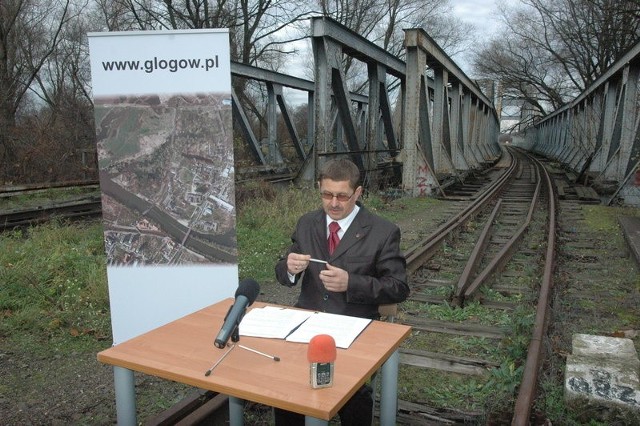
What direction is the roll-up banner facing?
toward the camera

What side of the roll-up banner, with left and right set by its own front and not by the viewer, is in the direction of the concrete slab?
left

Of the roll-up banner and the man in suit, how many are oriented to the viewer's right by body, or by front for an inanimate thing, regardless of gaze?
0

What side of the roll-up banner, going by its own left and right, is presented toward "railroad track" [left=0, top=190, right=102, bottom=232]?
back

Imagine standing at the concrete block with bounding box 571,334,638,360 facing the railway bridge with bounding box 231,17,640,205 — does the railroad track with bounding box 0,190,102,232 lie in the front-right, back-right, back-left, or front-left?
front-left

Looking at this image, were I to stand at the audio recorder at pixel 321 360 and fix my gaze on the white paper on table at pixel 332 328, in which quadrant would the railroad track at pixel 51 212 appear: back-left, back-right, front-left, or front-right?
front-left

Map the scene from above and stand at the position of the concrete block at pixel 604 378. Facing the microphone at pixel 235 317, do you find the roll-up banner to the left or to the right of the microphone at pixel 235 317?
right

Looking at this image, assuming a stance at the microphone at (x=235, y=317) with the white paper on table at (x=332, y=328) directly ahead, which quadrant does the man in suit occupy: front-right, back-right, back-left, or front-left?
front-left

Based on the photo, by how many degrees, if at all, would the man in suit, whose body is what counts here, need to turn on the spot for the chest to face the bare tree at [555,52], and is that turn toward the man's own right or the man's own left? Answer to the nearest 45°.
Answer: approximately 180°

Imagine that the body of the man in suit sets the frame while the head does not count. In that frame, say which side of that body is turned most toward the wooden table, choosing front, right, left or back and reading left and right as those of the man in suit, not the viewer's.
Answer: front

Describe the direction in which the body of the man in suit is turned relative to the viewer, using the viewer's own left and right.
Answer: facing the viewer and to the left of the viewer

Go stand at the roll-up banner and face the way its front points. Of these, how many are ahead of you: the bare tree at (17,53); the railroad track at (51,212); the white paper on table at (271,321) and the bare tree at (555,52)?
1

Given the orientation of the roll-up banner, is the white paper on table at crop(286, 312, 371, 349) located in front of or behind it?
in front
